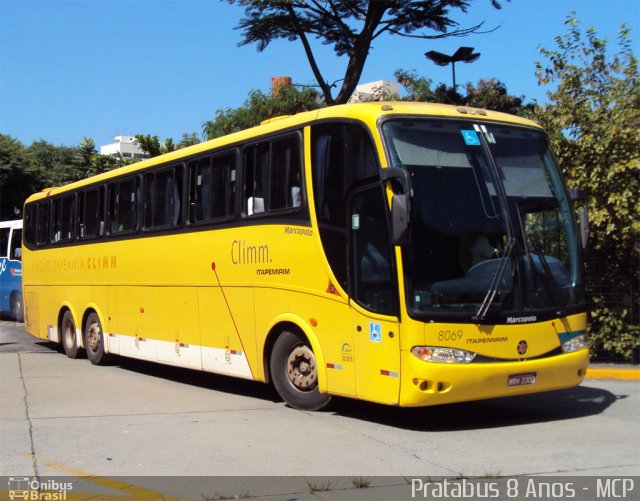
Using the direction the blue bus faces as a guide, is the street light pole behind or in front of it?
in front

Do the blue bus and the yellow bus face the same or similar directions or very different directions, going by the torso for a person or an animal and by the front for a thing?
same or similar directions

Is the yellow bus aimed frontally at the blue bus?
no

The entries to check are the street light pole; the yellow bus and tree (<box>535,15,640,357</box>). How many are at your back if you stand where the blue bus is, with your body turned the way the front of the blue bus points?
0

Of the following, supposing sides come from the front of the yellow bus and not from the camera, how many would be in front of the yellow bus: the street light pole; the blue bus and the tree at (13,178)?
0

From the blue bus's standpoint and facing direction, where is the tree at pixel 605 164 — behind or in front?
in front

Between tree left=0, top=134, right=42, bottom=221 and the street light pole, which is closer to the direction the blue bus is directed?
the street light pole

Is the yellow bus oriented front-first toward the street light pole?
no

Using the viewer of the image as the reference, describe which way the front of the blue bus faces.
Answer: facing the viewer and to the right of the viewer

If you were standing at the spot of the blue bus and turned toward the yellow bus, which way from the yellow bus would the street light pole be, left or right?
left

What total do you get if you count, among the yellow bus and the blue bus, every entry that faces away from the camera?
0

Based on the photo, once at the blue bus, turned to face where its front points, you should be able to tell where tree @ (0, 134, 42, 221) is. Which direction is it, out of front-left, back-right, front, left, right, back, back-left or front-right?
back-left

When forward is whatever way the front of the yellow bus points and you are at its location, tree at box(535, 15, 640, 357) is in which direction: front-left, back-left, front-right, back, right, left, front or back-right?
left
